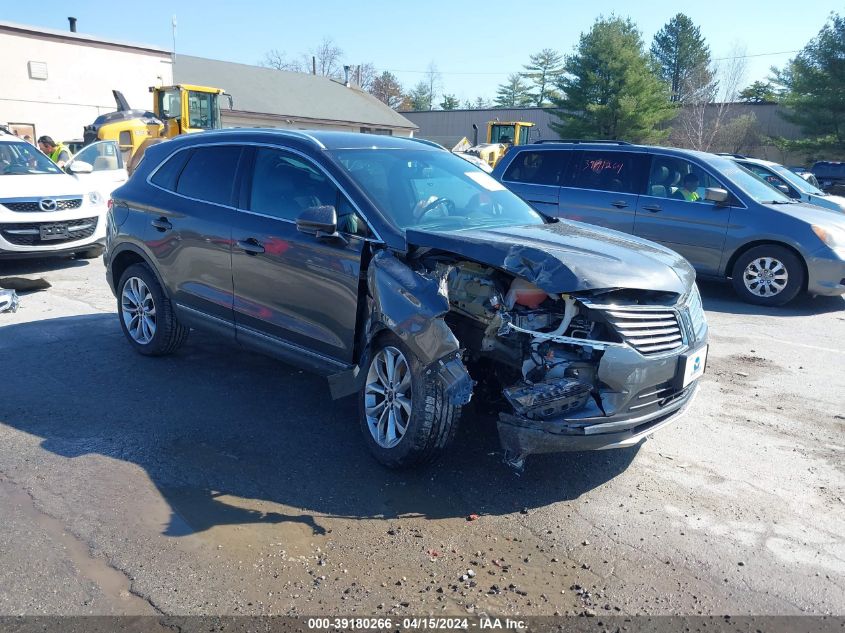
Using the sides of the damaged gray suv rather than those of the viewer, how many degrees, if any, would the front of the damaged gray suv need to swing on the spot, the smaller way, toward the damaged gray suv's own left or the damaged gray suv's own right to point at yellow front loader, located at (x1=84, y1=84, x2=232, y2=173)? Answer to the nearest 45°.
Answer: approximately 180°

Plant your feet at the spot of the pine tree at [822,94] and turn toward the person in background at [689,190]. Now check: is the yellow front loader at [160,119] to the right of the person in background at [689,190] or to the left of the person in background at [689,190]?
right

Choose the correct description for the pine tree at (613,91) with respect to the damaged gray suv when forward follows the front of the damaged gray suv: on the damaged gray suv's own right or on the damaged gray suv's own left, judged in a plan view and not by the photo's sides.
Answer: on the damaged gray suv's own left

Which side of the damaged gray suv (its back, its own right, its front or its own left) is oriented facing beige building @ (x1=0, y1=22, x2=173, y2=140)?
back

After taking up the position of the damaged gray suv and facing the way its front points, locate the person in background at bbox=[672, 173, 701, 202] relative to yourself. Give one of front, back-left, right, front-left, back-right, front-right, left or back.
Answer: left

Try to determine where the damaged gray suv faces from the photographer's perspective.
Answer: facing the viewer and to the right of the viewer
